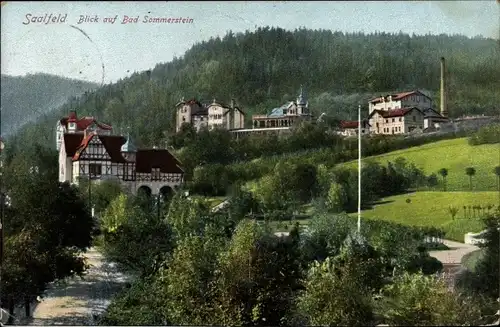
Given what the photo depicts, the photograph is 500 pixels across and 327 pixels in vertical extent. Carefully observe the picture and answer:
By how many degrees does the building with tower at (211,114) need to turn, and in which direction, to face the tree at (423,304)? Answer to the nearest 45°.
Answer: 0° — it already faces it

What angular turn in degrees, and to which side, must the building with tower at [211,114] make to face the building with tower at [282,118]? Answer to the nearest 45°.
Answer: approximately 90° to its left

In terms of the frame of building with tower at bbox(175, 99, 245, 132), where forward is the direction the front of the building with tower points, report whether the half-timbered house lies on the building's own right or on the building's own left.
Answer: on the building's own right

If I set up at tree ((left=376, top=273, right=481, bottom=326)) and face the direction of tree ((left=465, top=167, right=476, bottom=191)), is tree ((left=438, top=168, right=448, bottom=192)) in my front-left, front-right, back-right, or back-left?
front-left

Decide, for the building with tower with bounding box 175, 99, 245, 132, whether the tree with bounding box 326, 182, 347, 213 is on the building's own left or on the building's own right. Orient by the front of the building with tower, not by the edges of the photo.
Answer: on the building's own left
